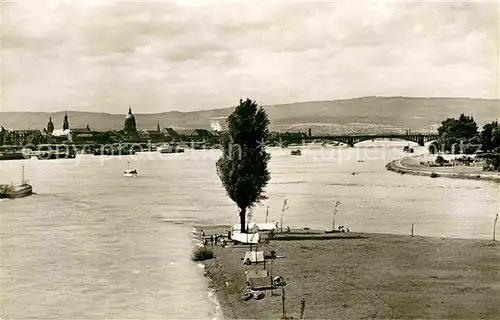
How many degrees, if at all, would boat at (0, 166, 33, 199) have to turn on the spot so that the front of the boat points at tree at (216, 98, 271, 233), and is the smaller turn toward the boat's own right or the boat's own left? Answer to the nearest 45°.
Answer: approximately 90° to the boat's own right

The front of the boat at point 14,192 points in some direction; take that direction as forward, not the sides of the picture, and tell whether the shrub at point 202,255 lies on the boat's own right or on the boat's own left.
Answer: on the boat's own right
